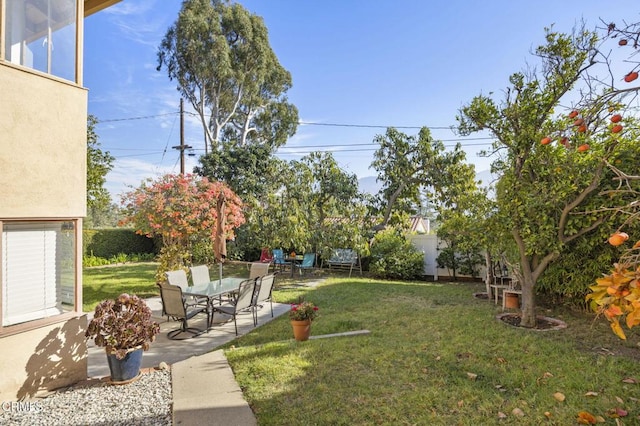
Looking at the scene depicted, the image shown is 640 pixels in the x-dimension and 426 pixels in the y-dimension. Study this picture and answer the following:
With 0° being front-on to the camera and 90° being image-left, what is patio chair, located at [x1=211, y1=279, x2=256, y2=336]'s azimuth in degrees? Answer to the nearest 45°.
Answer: approximately 135°

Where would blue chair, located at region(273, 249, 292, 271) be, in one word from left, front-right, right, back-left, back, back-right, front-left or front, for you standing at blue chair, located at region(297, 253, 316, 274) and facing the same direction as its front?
right

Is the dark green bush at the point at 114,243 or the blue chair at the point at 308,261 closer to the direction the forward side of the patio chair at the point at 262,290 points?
the dark green bush

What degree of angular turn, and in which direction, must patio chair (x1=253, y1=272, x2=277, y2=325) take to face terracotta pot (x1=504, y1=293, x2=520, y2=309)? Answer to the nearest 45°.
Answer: approximately 135° to its right

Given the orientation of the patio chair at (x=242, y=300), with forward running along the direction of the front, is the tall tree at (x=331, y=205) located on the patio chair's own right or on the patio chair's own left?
on the patio chair's own right

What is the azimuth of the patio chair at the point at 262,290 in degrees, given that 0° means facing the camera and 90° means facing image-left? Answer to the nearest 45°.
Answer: approximately 135°

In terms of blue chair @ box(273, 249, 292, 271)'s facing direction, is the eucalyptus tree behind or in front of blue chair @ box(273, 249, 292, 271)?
behind

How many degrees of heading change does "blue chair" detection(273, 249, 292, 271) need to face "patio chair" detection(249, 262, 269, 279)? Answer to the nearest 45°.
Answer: approximately 45° to its right

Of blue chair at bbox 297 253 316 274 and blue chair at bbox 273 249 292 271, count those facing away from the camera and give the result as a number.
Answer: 0

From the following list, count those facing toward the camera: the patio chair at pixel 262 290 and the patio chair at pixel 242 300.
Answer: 0
